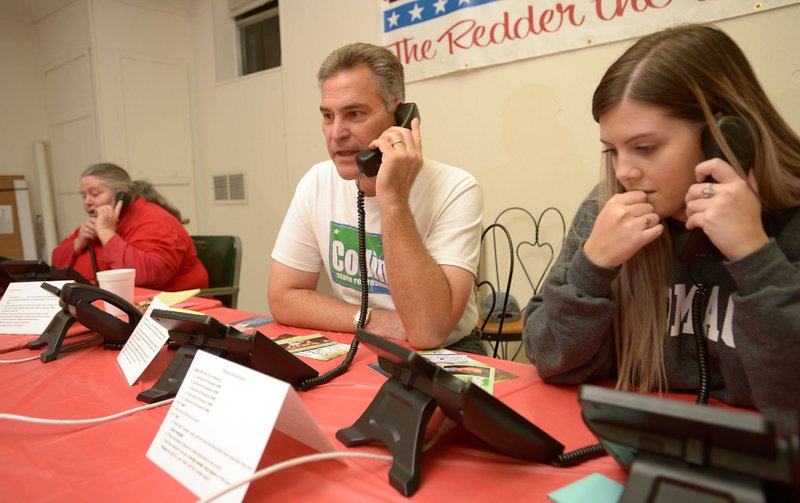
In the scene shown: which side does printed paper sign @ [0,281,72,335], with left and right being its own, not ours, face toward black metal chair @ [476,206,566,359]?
left

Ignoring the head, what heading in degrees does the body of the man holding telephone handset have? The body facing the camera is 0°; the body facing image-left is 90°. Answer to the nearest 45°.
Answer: approximately 45°

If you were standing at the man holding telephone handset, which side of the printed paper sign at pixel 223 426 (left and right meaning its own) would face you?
back

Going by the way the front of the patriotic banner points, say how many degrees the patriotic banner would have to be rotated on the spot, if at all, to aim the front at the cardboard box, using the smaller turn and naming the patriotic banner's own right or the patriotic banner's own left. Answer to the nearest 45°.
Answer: approximately 45° to the patriotic banner's own right

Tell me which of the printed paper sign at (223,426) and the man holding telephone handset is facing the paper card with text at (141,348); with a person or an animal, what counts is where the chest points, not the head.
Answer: the man holding telephone handset

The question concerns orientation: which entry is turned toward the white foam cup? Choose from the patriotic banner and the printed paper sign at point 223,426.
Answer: the patriotic banner
